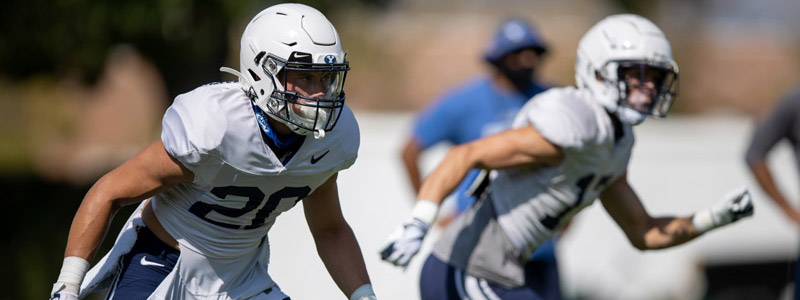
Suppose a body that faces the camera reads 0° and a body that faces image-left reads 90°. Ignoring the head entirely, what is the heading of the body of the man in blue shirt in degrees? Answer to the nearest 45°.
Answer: approximately 315°

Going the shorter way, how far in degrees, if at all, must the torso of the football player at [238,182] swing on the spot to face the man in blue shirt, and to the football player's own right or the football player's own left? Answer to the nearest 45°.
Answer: approximately 90° to the football player's own left

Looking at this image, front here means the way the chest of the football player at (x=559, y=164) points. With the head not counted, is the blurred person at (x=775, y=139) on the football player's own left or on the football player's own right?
on the football player's own left

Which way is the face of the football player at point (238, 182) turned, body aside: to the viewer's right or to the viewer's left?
to the viewer's right

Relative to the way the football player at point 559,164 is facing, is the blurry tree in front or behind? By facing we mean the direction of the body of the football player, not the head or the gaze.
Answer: behind

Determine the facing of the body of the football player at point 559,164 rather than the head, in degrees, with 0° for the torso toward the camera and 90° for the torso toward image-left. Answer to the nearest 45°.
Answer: approximately 315°

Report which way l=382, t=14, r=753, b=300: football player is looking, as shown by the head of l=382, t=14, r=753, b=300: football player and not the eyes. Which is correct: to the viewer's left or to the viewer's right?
to the viewer's right

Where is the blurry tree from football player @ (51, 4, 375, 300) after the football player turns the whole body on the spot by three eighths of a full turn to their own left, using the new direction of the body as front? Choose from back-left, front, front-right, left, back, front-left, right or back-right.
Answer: front

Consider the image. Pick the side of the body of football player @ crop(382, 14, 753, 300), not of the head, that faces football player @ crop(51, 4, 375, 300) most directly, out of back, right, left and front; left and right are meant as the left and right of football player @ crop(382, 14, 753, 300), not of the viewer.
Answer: right
